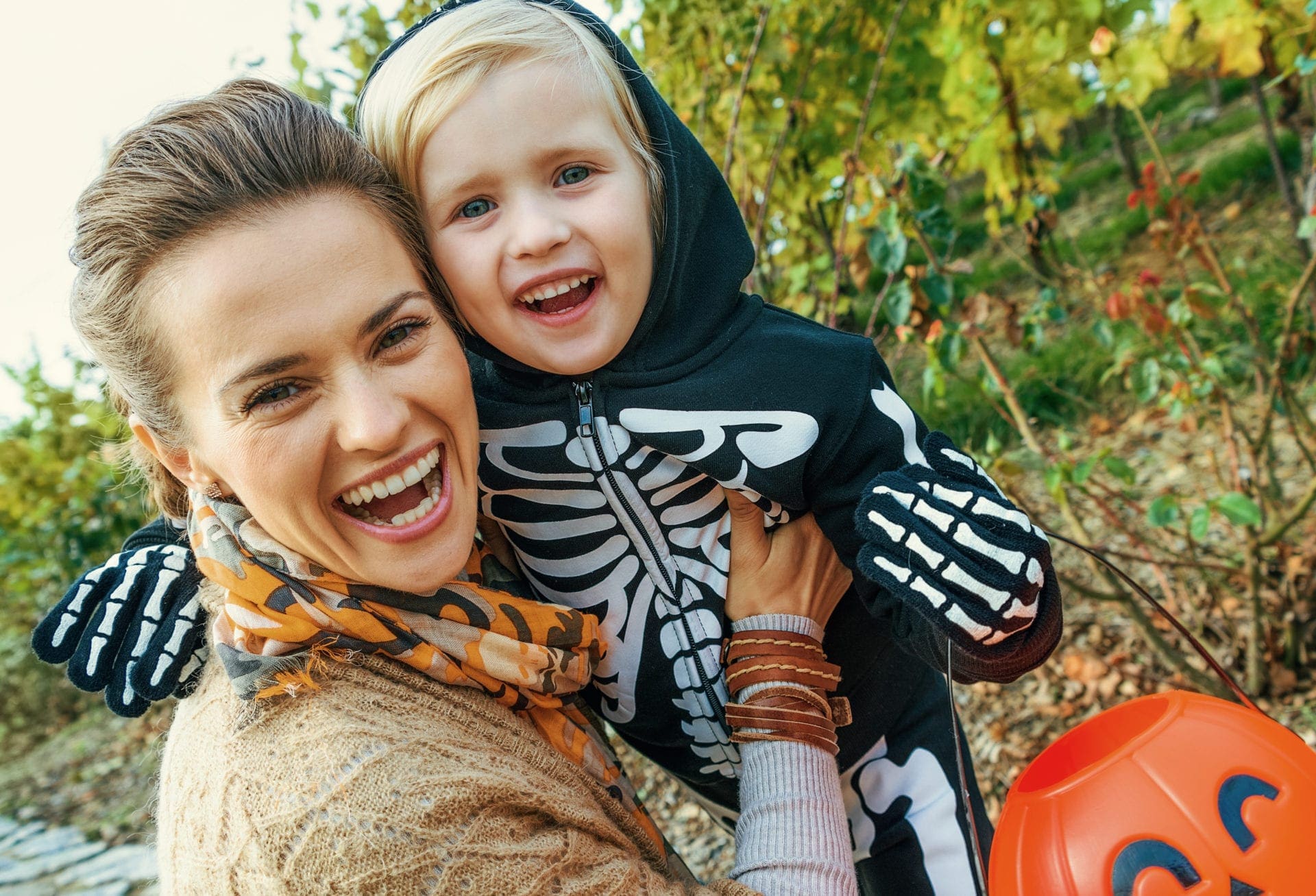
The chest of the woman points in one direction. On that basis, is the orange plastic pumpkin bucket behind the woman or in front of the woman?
in front

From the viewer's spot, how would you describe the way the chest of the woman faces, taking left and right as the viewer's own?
facing the viewer and to the right of the viewer

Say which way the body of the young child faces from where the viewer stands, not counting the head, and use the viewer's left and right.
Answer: facing the viewer
